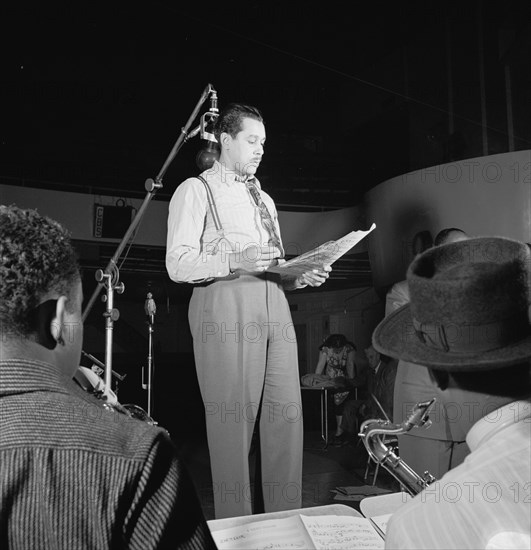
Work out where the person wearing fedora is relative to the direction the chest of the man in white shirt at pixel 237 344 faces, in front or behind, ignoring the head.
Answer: in front

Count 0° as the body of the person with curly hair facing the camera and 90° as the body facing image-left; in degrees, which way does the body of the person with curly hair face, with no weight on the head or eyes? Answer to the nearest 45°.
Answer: approximately 225°

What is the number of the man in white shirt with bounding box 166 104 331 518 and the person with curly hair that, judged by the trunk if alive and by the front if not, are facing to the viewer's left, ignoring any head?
0

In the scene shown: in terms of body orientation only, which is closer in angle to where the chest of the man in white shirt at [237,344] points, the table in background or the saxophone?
the saxophone

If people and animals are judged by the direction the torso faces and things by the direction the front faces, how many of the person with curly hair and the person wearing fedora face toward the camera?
0

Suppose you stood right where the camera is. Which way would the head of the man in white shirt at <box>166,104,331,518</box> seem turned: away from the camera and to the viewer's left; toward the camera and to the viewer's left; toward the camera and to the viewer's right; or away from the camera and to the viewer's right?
toward the camera and to the viewer's right

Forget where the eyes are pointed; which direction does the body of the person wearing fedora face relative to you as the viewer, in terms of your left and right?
facing away from the viewer and to the left of the viewer

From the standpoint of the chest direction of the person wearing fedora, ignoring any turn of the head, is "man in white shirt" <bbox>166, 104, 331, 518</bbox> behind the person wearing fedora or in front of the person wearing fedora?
in front

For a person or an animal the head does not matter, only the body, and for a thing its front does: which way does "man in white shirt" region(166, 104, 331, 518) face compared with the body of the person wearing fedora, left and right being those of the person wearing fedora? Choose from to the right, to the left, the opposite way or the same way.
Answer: the opposite way

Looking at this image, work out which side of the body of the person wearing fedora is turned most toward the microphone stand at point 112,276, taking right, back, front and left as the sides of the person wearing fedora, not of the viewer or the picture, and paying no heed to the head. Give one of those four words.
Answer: front

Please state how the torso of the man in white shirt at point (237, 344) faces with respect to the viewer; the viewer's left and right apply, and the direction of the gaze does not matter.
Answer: facing the viewer and to the right of the viewer

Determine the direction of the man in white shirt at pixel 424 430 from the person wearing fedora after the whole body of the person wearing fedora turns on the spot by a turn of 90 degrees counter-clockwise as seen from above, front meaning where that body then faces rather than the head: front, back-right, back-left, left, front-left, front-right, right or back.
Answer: back-right

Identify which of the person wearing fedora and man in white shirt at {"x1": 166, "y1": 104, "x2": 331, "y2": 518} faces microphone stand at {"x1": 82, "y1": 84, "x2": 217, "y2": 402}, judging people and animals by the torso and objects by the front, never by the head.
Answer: the person wearing fedora
